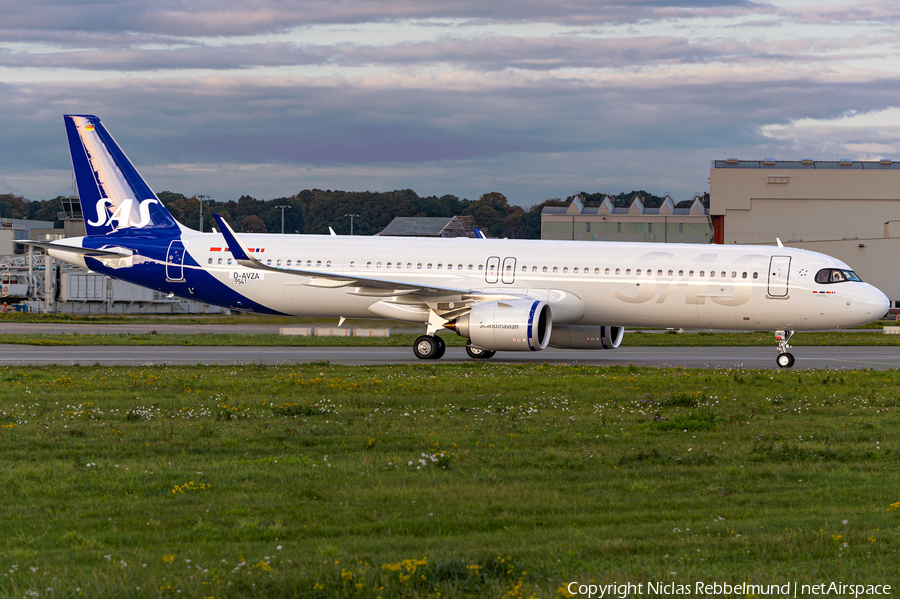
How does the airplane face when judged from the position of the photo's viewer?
facing to the right of the viewer
